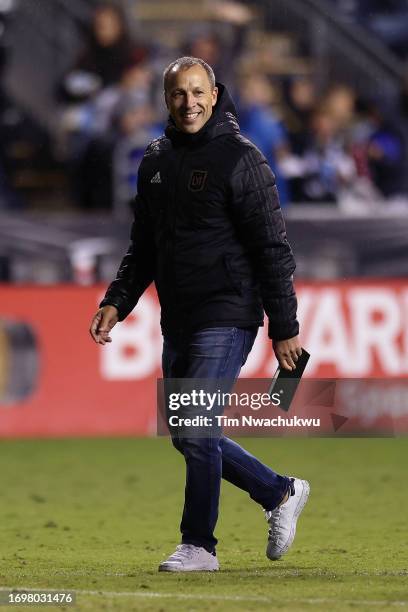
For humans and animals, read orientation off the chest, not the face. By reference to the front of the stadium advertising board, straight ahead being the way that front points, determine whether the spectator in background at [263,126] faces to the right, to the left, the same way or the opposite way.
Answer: the same way

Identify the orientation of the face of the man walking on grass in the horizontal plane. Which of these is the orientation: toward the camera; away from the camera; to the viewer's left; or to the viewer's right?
toward the camera

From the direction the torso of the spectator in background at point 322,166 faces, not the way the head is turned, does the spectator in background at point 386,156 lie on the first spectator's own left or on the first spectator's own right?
on the first spectator's own left

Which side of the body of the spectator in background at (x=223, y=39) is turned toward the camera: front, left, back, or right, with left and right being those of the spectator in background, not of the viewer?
front

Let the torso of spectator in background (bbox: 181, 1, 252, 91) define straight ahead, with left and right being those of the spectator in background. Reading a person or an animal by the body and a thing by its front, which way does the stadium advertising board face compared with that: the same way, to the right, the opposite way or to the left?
the same way

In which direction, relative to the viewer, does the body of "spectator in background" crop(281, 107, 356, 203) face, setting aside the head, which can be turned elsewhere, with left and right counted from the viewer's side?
facing the viewer

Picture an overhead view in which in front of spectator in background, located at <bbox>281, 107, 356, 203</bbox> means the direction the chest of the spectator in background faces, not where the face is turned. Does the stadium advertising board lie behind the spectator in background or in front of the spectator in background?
in front

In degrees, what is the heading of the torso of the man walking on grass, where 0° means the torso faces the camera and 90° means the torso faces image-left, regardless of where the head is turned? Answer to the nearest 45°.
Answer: approximately 45°

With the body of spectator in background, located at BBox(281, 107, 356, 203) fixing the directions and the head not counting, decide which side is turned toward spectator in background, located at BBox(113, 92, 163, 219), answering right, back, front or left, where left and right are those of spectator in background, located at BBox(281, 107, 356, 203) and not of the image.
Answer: right

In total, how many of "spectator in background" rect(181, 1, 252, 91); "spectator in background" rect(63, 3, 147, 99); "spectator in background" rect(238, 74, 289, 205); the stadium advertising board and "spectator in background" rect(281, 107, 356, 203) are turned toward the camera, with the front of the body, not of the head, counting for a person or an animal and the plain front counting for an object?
5

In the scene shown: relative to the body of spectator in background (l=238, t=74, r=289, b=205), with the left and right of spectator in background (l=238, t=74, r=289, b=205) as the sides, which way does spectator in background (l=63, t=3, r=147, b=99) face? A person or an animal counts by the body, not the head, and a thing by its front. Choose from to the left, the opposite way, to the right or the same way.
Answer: the same way

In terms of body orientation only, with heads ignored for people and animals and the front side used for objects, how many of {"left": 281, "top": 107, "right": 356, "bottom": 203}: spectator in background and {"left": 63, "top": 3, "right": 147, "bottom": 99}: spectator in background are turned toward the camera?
2

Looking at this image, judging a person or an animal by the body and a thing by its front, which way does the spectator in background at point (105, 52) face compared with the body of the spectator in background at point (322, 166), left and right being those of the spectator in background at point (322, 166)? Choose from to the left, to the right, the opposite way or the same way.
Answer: the same way

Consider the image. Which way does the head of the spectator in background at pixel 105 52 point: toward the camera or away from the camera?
toward the camera
